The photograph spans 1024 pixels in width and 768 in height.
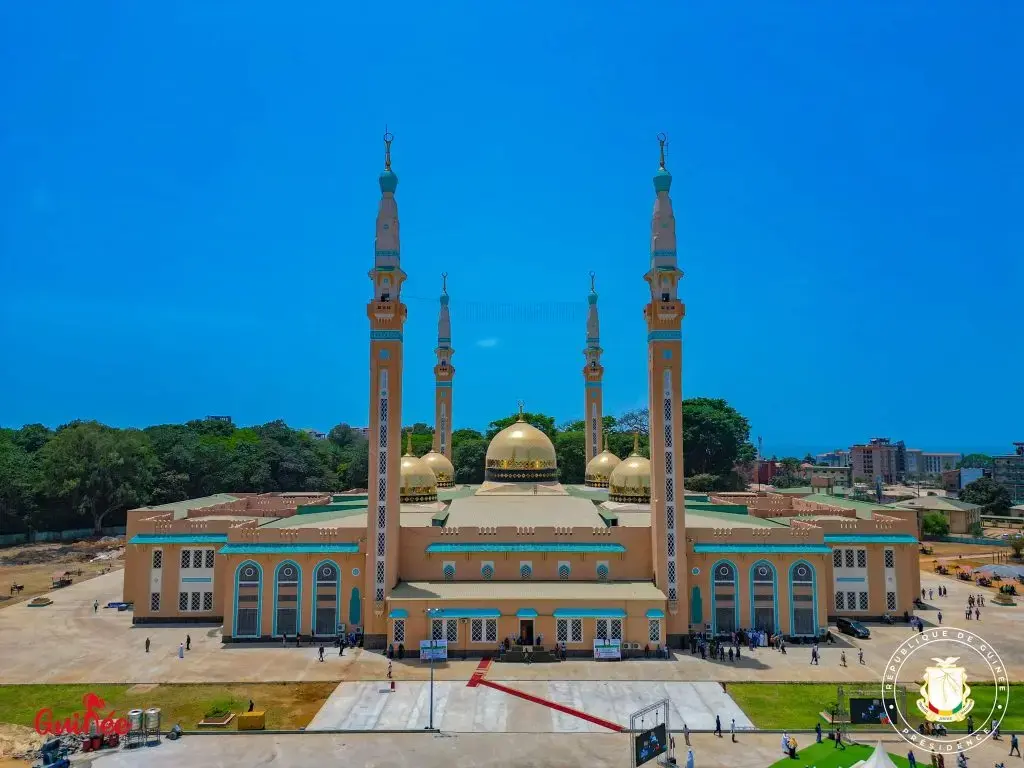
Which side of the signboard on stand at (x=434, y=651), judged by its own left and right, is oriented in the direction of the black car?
left

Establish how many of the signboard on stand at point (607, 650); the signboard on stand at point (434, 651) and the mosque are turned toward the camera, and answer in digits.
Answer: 3

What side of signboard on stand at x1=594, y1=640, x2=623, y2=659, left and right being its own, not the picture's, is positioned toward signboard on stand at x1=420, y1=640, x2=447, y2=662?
right

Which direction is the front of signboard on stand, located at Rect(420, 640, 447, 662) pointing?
toward the camera

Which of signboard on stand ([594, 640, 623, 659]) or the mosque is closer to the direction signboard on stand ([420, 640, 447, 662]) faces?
the signboard on stand

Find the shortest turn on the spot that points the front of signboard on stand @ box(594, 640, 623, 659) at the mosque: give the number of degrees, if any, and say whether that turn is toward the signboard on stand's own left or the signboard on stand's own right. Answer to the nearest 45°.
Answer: approximately 135° to the signboard on stand's own right

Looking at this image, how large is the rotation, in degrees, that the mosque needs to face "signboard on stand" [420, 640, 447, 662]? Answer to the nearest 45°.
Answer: approximately 45° to its right

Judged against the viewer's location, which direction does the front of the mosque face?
facing the viewer

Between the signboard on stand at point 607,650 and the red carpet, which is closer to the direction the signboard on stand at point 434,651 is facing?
the red carpet

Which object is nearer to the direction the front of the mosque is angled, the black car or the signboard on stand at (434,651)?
the signboard on stand

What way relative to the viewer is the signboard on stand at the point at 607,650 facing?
toward the camera

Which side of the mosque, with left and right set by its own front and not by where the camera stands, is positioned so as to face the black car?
left

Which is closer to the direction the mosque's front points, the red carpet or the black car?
the red carpet

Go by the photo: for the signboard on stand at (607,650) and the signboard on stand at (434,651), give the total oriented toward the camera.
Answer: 2
